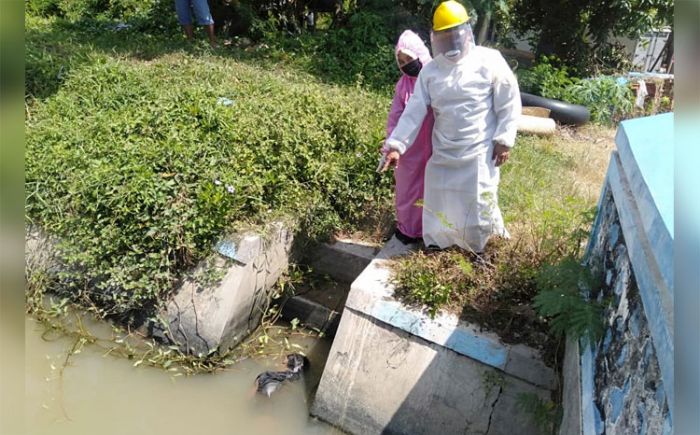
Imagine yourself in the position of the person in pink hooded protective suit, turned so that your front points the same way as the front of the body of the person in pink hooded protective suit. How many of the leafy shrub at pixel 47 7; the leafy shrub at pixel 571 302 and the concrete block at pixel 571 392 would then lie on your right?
1

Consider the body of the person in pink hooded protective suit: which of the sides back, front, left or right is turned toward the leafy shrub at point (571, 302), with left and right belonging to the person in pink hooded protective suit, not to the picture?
left

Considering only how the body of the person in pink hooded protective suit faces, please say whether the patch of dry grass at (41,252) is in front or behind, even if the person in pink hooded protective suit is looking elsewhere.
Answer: in front

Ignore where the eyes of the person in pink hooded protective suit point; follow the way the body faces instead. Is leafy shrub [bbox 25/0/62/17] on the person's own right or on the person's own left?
on the person's own right

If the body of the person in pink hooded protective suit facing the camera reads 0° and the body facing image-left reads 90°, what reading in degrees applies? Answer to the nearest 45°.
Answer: approximately 45°

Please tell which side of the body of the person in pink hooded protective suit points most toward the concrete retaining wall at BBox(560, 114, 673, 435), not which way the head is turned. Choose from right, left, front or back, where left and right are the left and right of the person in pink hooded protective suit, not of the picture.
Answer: left
